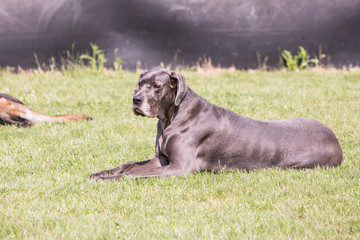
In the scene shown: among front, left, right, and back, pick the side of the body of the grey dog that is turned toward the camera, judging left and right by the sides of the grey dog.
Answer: left

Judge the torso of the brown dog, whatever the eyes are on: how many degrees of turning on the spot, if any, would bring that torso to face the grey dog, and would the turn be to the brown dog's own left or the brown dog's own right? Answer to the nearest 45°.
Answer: approximately 135° to the brown dog's own left

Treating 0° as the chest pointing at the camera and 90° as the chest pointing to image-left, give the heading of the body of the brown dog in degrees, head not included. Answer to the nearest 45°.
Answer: approximately 90°

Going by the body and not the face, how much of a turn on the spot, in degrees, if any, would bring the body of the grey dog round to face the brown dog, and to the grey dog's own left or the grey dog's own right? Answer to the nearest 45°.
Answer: approximately 45° to the grey dog's own right

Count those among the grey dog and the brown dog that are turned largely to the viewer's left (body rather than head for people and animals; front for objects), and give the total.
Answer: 2
